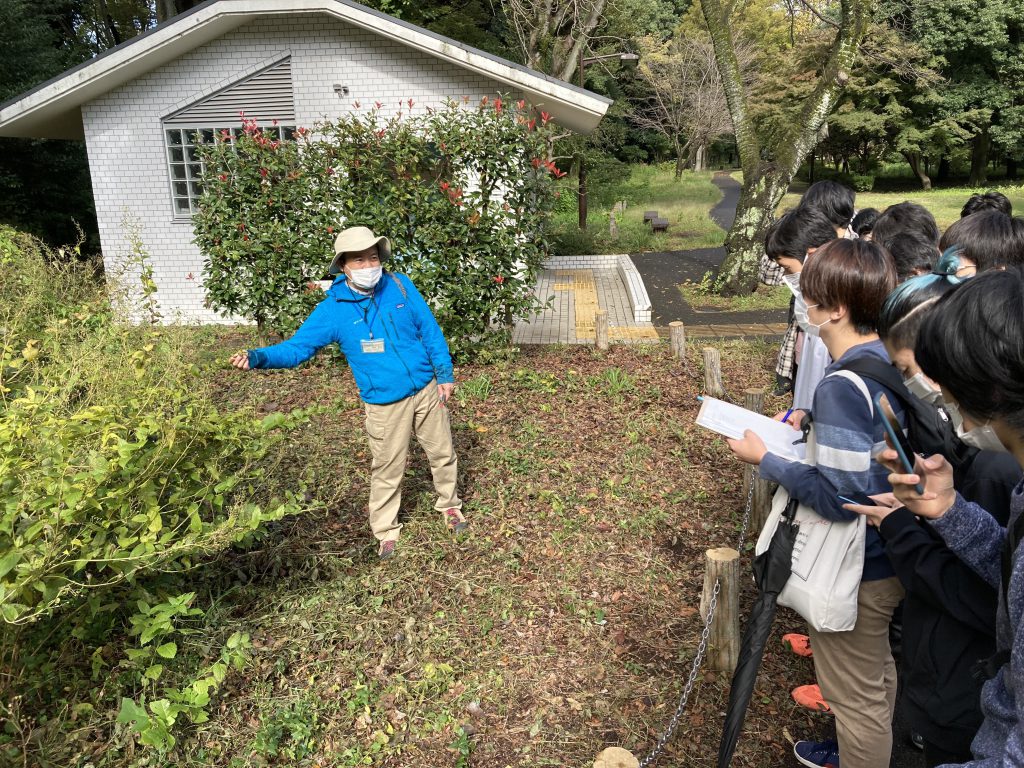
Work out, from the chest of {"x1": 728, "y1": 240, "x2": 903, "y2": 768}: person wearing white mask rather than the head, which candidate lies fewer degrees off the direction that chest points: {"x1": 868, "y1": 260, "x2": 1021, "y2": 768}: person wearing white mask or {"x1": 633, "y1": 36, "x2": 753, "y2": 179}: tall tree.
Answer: the tall tree

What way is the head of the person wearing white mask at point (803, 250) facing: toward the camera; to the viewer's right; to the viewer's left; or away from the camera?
to the viewer's left

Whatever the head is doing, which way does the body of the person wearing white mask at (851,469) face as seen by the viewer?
to the viewer's left

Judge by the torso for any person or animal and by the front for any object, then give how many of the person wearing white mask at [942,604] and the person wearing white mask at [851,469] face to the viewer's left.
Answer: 2

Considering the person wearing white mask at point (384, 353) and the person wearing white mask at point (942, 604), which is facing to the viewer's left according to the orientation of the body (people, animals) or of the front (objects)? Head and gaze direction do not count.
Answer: the person wearing white mask at point (942, 604)

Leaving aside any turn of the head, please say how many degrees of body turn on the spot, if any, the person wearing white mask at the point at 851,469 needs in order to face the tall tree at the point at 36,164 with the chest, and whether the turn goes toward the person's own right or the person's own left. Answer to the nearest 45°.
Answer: approximately 45° to the person's own right

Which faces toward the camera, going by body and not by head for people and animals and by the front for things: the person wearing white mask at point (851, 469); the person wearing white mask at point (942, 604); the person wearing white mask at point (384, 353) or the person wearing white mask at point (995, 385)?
the person wearing white mask at point (384, 353)

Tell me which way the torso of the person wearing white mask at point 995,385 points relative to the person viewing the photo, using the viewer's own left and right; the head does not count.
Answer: facing to the left of the viewer

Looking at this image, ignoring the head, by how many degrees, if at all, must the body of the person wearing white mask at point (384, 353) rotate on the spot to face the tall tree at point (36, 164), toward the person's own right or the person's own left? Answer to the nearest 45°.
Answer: approximately 135° to the person's own right

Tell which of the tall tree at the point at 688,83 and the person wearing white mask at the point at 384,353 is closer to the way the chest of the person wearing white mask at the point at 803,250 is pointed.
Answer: the person wearing white mask
